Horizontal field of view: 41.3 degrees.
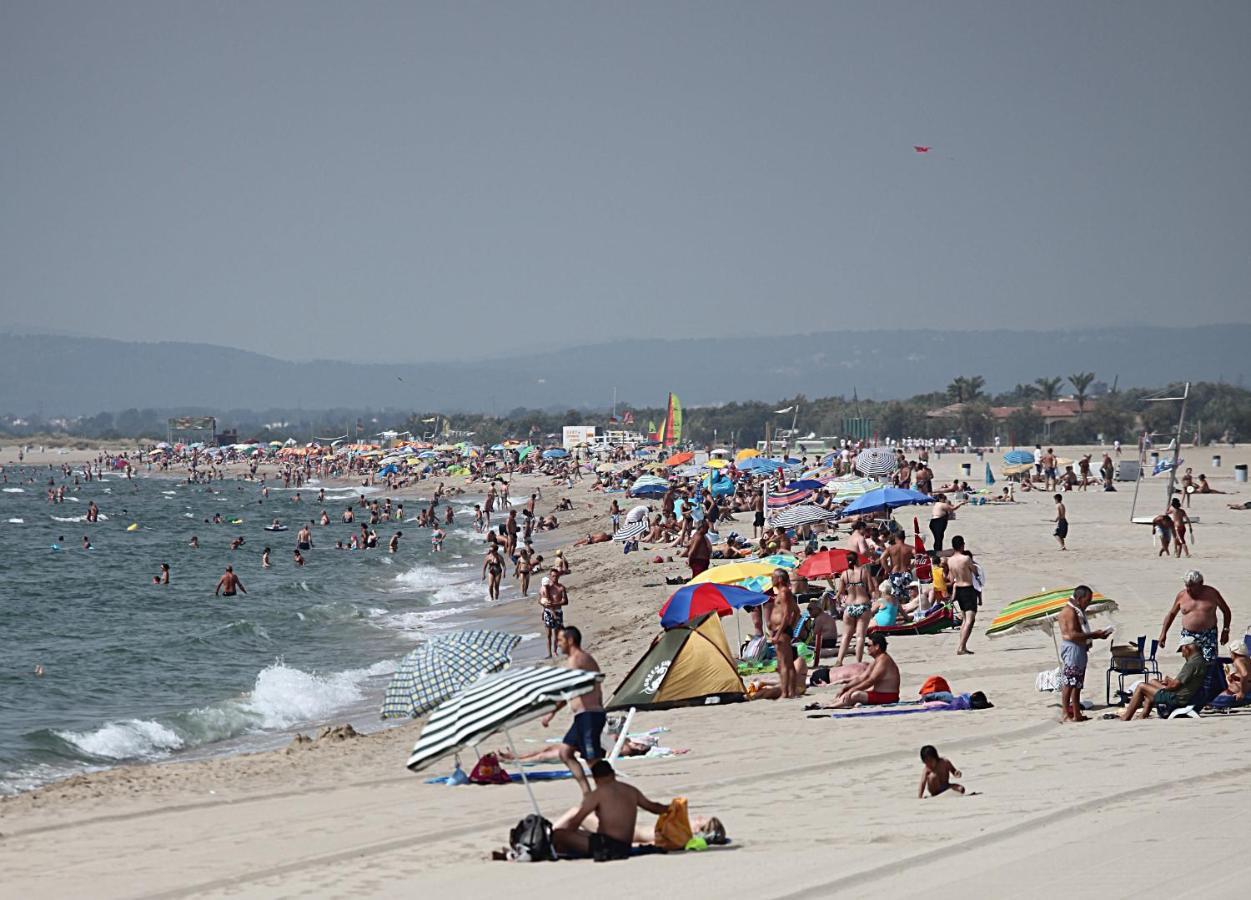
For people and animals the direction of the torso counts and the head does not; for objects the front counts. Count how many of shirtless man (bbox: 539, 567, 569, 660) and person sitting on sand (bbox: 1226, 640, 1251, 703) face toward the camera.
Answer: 1

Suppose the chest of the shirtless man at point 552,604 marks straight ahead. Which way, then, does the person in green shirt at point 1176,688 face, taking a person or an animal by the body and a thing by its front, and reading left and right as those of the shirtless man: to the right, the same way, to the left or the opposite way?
to the right

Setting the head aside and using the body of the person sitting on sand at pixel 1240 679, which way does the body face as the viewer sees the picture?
to the viewer's left

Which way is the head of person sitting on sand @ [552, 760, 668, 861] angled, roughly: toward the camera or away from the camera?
away from the camera

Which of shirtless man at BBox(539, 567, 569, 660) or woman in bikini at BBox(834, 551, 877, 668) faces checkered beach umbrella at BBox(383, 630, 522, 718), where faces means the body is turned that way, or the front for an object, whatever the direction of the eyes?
the shirtless man

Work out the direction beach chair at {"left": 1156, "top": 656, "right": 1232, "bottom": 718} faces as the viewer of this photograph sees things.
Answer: facing to the left of the viewer

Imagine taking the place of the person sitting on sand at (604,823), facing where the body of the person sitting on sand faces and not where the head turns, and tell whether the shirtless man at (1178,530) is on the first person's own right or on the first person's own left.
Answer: on the first person's own right

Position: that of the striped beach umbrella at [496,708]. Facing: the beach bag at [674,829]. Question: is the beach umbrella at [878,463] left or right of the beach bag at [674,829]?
left

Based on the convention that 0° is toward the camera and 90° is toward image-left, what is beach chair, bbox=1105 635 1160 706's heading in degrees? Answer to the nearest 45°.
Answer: approximately 90°
